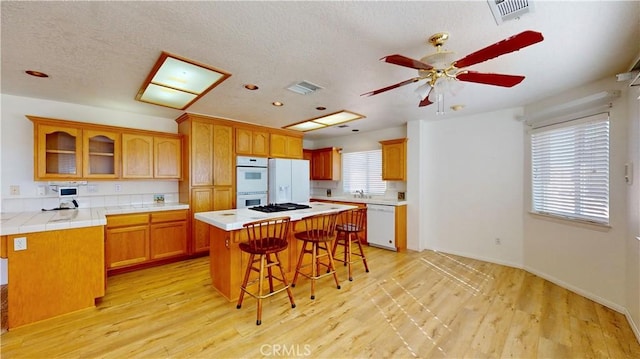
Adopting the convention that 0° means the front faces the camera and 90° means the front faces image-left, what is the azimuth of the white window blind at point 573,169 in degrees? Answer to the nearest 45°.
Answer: approximately 45°

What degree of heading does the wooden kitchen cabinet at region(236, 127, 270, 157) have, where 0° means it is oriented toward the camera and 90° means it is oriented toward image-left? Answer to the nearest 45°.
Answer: approximately 315°

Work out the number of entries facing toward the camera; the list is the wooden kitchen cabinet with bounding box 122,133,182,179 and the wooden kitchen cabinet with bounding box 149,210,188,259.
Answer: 2

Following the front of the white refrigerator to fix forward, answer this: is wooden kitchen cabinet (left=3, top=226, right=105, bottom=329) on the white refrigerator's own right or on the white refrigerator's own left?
on the white refrigerator's own right

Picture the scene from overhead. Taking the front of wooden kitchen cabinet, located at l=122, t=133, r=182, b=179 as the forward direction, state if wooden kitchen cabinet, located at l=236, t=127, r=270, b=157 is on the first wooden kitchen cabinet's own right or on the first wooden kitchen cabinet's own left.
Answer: on the first wooden kitchen cabinet's own left

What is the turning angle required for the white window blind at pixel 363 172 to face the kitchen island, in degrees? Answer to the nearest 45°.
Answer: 0° — it already faces it

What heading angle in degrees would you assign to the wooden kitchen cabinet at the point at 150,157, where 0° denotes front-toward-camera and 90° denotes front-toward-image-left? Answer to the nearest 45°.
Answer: approximately 0°

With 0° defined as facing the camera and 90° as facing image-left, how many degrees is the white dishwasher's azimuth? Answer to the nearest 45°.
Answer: approximately 45°
